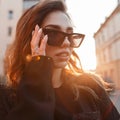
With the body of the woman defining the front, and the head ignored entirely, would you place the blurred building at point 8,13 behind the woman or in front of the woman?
behind

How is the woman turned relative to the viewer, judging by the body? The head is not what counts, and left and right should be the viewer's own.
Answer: facing the viewer and to the right of the viewer
